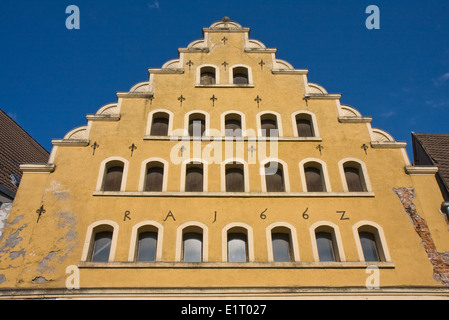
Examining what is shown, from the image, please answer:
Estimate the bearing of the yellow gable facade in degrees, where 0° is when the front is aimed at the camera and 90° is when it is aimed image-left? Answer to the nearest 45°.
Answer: approximately 0°
